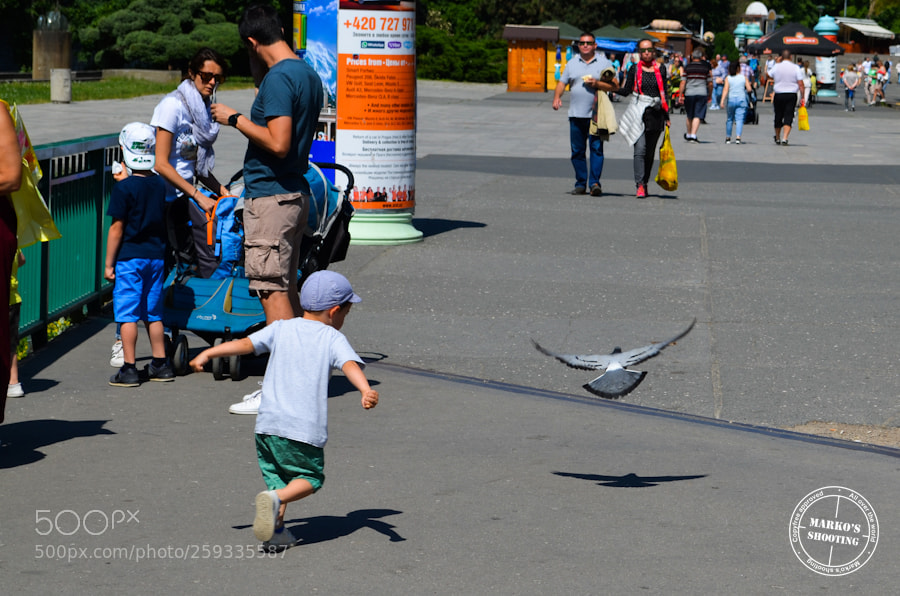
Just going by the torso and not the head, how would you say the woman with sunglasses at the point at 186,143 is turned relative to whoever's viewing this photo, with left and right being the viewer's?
facing the viewer and to the right of the viewer

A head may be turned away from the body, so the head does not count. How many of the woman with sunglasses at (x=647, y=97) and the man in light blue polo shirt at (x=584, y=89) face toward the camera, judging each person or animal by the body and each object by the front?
2

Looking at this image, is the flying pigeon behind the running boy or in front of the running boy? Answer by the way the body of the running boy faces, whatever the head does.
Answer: in front

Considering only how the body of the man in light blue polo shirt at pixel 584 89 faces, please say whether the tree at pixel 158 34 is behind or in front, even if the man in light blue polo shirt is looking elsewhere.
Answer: behind

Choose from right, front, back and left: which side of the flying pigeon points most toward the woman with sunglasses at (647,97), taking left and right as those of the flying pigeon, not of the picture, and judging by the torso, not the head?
front

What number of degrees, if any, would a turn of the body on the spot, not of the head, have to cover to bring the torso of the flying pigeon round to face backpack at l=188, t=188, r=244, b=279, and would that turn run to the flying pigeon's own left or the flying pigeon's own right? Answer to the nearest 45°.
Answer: approximately 45° to the flying pigeon's own left

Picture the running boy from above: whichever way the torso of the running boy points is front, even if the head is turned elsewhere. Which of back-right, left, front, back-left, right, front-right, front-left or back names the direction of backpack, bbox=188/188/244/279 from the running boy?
front-left

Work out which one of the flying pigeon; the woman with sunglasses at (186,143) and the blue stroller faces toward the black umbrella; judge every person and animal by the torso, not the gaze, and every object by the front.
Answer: the flying pigeon

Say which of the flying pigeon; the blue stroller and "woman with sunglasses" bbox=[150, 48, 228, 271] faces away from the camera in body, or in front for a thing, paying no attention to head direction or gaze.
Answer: the flying pigeon

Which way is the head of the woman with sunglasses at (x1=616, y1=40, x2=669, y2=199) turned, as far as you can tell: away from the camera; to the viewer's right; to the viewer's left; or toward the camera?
toward the camera

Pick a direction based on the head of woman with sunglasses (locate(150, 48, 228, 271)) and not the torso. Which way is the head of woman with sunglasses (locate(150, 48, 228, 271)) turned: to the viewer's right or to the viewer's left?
to the viewer's right

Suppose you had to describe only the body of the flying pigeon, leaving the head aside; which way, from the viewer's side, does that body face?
away from the camera

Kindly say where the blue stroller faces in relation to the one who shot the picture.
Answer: facing the viewer and to the left of the viewer

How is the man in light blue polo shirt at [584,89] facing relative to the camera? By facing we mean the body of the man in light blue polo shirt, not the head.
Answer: toward the camera

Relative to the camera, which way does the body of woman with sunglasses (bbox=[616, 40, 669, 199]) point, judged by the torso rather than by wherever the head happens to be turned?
toward the camera

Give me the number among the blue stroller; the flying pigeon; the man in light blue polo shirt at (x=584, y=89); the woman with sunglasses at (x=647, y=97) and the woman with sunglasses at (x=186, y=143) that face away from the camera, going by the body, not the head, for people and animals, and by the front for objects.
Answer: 1

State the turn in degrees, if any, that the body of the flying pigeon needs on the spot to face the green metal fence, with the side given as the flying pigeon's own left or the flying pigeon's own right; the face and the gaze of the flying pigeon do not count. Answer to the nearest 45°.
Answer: approximately 45° to the flying pigeon's own left

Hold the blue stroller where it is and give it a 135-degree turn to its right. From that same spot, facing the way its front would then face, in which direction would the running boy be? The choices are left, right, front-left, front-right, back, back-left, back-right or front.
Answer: back

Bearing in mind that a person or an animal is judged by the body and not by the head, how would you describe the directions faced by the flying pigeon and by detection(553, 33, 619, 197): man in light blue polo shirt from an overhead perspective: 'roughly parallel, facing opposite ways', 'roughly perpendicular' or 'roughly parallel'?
roughly parallel, facing opposite ways
